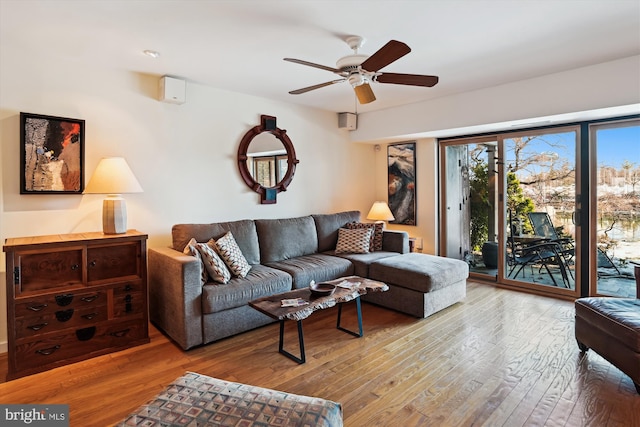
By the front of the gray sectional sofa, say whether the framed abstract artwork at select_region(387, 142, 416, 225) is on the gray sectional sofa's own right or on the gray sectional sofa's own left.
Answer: on the gray sectional sofa's own left

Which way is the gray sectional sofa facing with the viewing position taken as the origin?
facing the viewer and to the right of the viewer

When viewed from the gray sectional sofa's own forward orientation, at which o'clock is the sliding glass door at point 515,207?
The sliding glass door is roughly at 10 o'clock from the gray sectional sofa.

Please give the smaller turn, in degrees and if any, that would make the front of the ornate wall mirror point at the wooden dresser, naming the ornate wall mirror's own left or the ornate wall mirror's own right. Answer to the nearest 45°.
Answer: approximately 90° to the ornate wall mirror's own right

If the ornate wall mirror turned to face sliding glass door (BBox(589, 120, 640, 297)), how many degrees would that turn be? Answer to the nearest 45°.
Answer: approximately 45° to its left

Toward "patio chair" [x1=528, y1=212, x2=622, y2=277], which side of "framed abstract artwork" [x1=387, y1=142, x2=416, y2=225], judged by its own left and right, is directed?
left

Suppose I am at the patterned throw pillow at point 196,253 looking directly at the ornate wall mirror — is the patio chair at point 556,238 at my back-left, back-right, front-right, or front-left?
front-right

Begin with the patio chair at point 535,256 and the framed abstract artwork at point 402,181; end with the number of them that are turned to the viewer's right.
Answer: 1

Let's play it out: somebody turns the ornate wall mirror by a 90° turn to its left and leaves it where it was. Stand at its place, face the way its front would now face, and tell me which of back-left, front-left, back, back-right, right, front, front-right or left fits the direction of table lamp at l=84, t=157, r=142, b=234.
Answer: back

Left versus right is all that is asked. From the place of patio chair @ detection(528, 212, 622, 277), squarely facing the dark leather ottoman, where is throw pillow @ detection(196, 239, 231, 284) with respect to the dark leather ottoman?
right

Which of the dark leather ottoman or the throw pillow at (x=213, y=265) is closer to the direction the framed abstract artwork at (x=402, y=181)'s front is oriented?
the throw pillow

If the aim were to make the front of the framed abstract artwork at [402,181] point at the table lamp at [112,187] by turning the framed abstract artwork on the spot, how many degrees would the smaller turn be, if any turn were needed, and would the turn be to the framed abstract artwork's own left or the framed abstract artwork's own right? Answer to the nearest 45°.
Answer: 0° — it already faces it

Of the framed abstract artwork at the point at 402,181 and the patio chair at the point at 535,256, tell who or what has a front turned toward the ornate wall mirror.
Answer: the framed abstract artwork

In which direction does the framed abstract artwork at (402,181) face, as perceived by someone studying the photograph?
facing the viewer and to the left of the viewer

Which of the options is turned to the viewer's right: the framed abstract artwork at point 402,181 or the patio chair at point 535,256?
the patio chair
